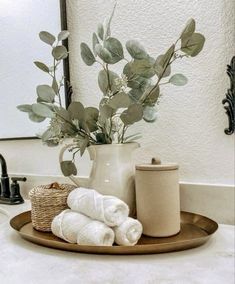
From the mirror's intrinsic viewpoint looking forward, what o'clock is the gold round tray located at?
The gold round tray is roughly at 11 o'clock from the mirror.

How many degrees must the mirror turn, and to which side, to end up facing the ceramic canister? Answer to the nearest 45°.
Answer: approximately 45° to its left

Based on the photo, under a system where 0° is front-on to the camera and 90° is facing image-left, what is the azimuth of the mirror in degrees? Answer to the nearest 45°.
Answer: approximately 0°

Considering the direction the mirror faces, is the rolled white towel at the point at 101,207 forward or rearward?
forward

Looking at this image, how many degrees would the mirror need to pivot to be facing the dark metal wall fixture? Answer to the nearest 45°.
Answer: approximately 45° to its left

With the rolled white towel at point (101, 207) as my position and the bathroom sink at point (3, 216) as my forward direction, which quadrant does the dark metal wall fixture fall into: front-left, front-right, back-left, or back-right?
back-right
